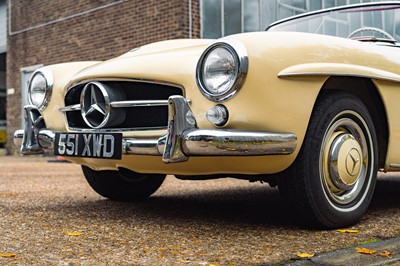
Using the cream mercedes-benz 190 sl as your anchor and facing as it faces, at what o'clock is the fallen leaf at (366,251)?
The fallen leaf is roughly at 9 o'clock from the cream mercedes-benz 190 sl.

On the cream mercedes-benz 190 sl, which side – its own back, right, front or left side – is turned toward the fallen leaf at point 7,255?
front

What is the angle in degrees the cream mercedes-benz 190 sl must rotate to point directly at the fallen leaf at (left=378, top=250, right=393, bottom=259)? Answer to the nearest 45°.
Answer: approximately 90° to its left

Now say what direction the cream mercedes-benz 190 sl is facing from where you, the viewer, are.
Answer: facing the viewer and to the left of the viewer
